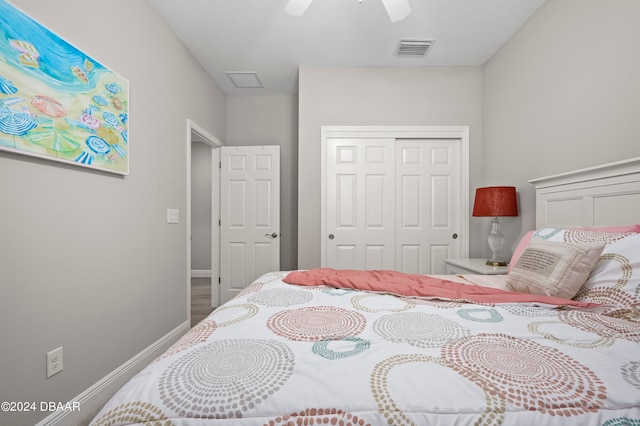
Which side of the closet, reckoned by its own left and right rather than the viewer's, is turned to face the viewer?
front

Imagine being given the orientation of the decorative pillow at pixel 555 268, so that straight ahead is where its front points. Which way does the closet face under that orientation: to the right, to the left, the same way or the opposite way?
to the left

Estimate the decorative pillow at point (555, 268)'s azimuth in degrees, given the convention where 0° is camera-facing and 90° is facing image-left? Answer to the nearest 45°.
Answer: approximately 45°

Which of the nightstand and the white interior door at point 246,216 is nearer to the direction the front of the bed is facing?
the white interior door

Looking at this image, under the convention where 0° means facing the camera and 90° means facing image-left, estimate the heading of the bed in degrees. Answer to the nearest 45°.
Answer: approximately 90°

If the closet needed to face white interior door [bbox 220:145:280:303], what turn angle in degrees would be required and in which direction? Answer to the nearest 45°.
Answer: approximately 90° to its right

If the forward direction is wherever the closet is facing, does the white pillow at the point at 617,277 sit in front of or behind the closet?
in front

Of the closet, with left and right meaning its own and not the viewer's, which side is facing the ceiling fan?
front

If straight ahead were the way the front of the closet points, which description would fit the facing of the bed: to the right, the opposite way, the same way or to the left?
to the right
